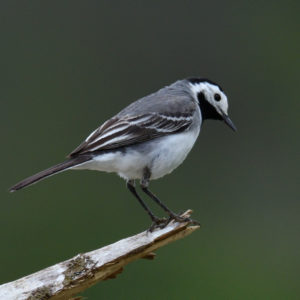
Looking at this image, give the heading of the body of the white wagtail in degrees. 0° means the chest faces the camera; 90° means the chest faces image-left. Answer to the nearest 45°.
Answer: approximately 270°
